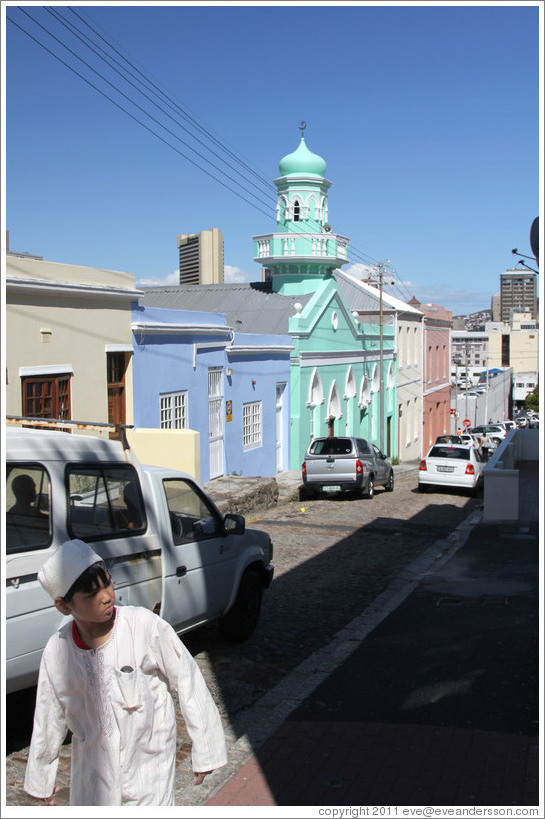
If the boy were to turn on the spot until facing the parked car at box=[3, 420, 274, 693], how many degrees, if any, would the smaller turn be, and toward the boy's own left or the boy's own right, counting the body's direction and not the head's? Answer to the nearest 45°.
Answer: approximately 180°

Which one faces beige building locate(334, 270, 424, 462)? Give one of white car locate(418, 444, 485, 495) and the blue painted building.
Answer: the white car

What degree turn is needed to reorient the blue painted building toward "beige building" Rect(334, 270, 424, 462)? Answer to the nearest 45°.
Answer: approximately 90° to its left

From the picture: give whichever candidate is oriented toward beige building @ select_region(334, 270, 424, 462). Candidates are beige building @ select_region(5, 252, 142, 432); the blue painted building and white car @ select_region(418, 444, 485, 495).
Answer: the white car

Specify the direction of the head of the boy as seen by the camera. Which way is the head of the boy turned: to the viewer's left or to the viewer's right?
to the viewer's right

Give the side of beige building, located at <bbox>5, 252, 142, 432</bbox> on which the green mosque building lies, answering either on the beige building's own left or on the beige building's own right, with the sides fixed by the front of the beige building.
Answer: on the beige building's own left

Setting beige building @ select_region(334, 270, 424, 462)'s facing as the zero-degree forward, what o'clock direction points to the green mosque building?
The green mosque building is roughly at 2 o'clock from the beige building.

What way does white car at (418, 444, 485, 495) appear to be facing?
away from the camera

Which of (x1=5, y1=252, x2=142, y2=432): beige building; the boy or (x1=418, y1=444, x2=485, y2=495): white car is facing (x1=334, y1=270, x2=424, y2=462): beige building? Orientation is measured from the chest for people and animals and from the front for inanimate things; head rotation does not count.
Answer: the white car
